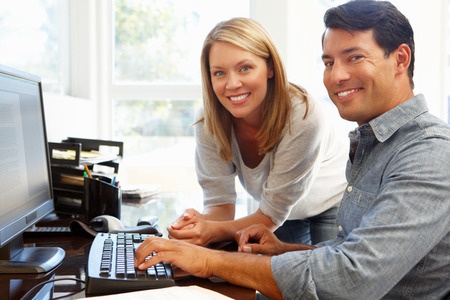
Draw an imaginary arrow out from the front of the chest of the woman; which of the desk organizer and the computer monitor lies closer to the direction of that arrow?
the computer monitor

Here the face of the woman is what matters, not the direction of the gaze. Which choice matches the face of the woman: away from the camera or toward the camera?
toward the camera

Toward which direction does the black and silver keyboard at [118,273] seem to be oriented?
to the viewer's right

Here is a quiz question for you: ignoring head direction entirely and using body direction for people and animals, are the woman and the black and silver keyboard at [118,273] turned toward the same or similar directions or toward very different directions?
very different directions

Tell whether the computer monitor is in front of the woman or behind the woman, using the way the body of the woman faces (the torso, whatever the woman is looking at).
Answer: in front

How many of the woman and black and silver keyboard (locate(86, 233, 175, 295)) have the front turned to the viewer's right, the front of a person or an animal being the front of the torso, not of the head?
1

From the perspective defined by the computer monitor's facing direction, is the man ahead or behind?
ahead
